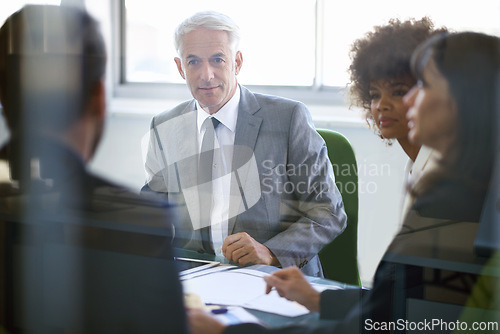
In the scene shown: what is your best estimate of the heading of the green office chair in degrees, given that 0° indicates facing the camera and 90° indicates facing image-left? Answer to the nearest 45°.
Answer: approximately 45°

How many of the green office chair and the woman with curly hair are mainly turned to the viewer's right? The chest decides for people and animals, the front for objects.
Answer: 0

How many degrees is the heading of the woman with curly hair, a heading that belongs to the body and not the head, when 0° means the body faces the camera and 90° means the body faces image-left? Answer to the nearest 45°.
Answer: approximately 45°
